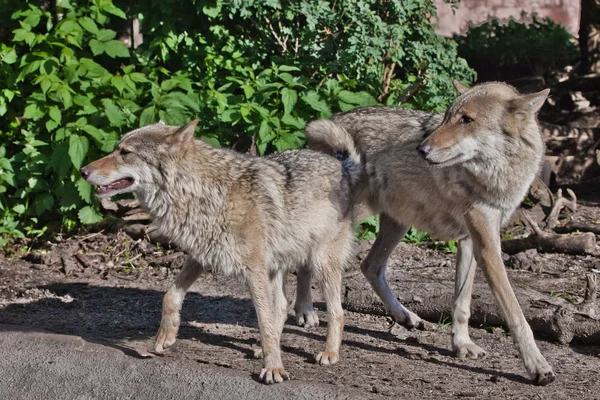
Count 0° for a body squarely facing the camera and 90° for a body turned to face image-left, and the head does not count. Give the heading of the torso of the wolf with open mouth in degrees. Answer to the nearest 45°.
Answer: approximately 45°

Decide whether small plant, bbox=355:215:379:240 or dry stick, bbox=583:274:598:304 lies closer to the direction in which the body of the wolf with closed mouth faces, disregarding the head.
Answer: the dry stick

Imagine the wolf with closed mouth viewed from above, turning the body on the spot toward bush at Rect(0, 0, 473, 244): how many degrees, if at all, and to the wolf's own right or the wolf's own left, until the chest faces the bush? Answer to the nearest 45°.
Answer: approximately 180°

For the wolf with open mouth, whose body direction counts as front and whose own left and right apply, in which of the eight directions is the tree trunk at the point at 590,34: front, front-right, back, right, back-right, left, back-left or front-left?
back

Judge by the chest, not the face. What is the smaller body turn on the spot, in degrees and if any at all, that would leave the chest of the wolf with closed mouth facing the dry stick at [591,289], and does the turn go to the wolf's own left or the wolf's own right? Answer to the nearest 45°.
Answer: approximately 45° to the wolf's own left

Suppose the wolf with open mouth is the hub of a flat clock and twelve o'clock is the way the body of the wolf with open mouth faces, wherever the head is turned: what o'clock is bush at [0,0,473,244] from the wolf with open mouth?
The bush is roughly at 4 o'clock from the wolf with open mouth.

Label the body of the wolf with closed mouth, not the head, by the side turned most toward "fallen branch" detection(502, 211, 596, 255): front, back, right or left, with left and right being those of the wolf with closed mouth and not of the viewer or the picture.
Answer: left
